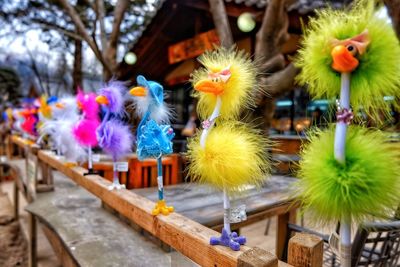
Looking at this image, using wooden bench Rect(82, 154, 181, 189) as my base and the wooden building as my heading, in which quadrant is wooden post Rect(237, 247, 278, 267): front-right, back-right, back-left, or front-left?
back-right

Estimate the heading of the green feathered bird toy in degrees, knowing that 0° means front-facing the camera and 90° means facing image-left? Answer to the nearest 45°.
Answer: approximately 45°

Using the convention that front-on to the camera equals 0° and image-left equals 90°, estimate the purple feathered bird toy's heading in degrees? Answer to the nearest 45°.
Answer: approximately 45°

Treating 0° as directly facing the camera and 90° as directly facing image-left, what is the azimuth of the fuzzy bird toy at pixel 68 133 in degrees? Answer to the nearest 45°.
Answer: approximately 45°

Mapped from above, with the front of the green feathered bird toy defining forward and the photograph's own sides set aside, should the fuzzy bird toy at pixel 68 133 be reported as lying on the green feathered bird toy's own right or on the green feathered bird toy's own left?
on the green feathered bird toy's own right

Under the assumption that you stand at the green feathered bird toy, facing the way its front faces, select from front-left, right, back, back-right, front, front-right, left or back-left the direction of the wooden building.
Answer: right

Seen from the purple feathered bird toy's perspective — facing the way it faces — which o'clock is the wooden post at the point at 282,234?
The wooden post is roughly at 7 o'clock from the purple feathered bird toy.

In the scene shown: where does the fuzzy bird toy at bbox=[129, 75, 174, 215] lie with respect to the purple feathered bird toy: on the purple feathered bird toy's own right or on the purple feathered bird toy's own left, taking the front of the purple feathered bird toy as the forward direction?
on the purple feathered bird toy's own left

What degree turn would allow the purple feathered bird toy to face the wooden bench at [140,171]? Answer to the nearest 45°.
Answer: approximately 135° to its right

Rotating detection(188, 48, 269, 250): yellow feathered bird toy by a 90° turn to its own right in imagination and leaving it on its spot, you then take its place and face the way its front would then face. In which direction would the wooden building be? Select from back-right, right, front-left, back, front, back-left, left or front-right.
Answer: front-right
